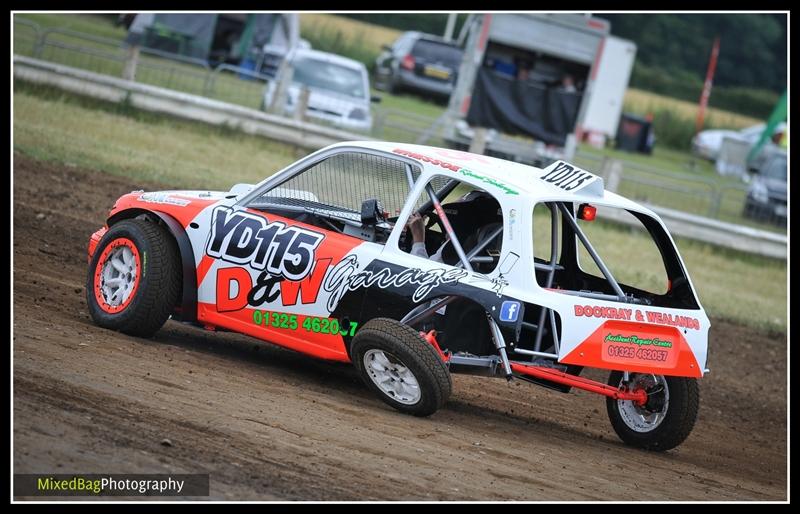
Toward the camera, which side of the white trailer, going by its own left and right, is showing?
back

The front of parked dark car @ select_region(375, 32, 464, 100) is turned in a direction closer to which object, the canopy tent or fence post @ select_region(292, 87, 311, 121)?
the canopy tent

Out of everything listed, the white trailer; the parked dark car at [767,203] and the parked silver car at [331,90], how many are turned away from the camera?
1

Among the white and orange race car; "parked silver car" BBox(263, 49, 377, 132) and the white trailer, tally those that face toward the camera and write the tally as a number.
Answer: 1

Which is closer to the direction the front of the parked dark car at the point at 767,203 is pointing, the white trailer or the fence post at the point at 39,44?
the fence post

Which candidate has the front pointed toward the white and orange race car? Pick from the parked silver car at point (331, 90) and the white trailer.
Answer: the parked silver car

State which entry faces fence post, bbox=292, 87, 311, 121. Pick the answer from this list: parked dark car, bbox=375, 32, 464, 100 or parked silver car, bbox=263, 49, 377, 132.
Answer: the parked silver car

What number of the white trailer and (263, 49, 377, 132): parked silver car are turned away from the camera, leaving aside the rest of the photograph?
1

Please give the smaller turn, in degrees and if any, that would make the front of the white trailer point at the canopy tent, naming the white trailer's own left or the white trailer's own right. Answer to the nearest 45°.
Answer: approximately 45° to the white trailer's own left

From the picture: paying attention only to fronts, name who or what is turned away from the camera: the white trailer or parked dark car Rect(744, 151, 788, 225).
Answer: the white trailer

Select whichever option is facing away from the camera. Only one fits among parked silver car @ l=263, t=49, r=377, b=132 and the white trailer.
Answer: the white trailer

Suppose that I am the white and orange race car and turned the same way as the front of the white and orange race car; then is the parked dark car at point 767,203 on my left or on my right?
on my right

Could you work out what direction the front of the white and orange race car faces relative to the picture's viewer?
facing away from the viewer and to the left of the viewer

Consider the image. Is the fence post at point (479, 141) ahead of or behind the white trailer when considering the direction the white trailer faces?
behind

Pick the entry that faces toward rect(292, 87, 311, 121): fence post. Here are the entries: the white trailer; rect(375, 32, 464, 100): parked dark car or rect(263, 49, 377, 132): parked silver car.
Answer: the parked silver car

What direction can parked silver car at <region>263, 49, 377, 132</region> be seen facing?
toward the camera

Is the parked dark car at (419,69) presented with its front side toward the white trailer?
no

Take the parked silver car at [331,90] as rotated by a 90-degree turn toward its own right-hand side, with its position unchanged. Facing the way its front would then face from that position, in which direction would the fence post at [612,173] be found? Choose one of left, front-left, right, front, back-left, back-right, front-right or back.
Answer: back-left

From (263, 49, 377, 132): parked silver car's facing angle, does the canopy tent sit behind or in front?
behind

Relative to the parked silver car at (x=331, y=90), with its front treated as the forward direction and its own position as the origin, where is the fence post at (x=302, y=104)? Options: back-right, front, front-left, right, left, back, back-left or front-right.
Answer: front
